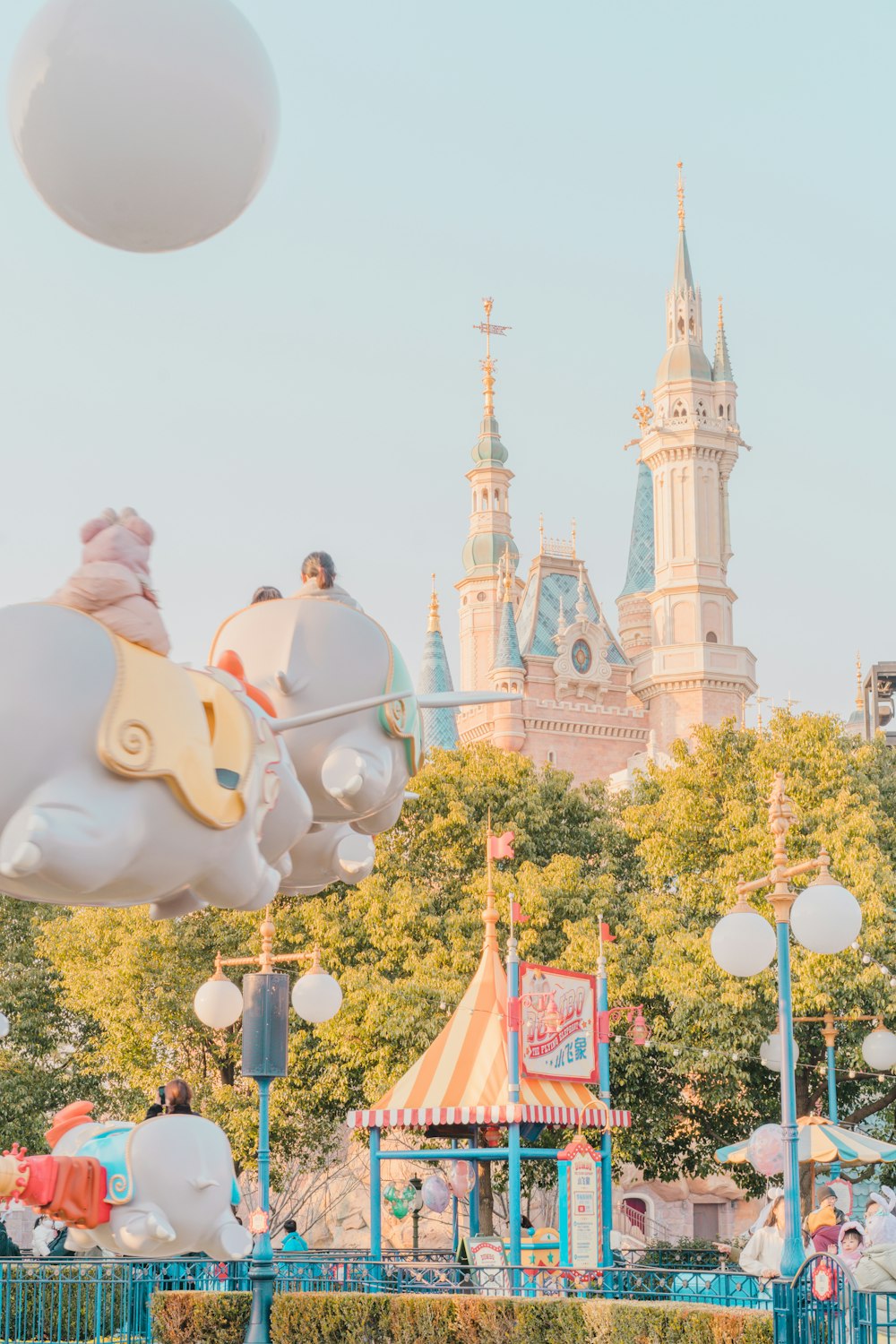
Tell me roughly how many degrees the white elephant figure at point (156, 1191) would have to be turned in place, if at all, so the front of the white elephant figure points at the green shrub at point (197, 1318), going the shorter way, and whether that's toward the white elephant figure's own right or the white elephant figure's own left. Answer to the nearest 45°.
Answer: approximately 45° to the white elephant figure's own right
